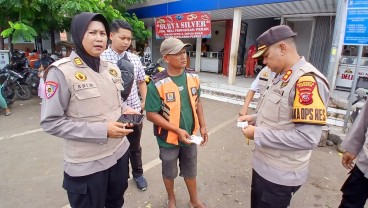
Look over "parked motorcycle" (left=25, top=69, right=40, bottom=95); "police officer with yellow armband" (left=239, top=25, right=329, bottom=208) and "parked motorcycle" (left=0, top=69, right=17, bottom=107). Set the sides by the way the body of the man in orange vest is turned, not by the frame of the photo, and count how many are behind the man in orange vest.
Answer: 2

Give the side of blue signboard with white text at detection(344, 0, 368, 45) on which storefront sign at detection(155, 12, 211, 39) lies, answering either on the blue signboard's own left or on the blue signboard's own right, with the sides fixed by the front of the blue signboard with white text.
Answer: on the blue signboard's own right

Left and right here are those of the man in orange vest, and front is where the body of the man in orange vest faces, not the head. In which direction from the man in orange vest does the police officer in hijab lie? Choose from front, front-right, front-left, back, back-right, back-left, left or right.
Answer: right

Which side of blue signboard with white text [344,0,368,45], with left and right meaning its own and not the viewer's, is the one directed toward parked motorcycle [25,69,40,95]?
right

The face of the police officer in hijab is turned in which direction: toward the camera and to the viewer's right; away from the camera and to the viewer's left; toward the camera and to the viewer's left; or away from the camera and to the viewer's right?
toward the camera and to the viewer's right

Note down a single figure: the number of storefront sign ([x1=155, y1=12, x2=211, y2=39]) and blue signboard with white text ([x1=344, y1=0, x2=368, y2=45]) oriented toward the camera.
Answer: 2

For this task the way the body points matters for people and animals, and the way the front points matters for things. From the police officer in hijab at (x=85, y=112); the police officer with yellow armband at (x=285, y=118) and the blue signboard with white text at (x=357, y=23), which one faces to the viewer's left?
the police officer with yellow armband

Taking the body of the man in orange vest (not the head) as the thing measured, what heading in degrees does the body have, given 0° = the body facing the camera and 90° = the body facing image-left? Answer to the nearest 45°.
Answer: approximately 315°

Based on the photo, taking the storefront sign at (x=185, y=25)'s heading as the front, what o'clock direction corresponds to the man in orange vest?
The man in orange vest is roughly at 12 o'clock from the storefront sign.
